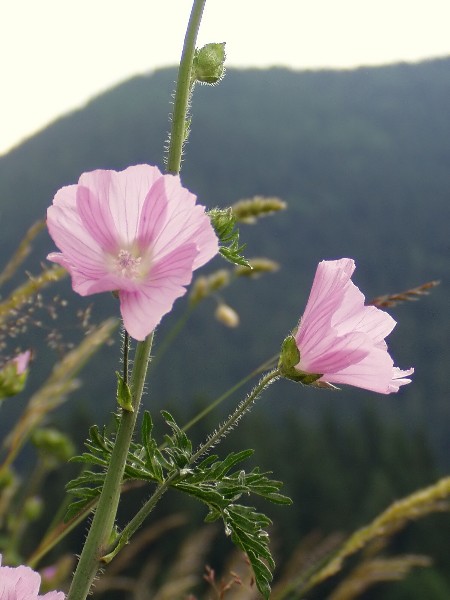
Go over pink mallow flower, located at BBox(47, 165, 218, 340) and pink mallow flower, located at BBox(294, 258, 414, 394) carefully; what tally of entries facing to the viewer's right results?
1

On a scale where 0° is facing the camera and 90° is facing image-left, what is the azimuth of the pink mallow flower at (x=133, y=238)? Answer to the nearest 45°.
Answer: approximately 0°

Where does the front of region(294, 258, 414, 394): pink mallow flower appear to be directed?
to the viewer's right

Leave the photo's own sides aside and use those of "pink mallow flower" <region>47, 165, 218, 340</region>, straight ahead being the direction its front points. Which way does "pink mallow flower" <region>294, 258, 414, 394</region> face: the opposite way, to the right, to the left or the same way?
to the left

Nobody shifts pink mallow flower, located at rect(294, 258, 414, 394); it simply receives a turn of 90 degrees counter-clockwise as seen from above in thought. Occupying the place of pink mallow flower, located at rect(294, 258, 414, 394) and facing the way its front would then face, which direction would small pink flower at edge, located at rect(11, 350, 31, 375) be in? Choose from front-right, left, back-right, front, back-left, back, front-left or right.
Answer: front-left

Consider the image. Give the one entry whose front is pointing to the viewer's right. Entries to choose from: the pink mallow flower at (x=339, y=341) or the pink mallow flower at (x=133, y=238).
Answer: the pink mallow flower at (x=339, y=341)
